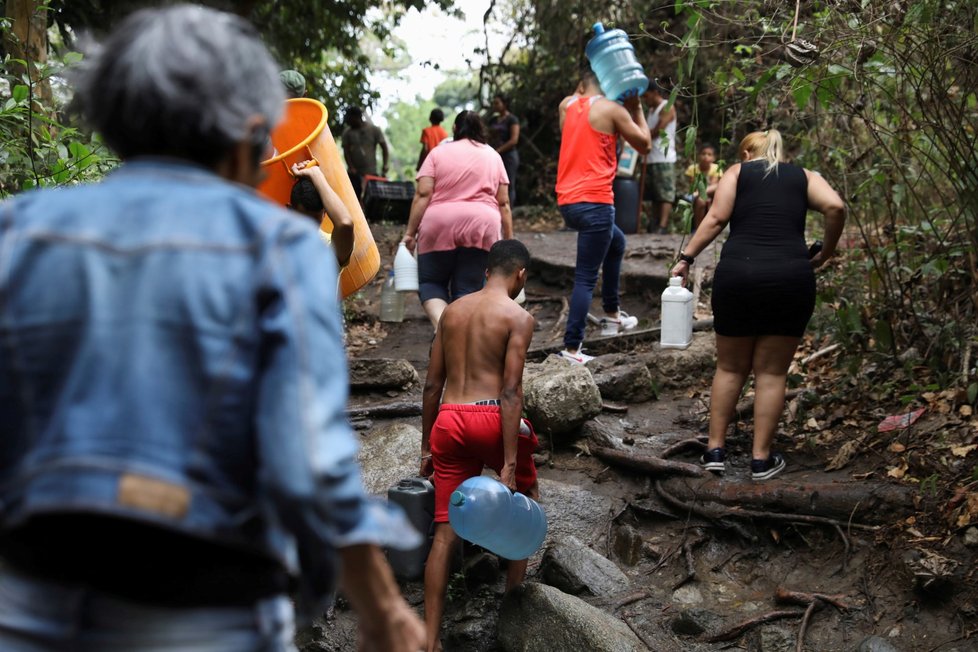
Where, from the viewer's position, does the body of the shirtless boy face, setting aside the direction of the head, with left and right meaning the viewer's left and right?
facing away from the viewer and to the right of the viewer

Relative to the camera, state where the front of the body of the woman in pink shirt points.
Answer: away from the camera

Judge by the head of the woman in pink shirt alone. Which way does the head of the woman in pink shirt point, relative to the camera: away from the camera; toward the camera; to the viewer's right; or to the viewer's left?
away from the camera

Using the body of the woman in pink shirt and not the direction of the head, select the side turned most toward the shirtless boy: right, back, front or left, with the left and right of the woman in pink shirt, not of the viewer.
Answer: back

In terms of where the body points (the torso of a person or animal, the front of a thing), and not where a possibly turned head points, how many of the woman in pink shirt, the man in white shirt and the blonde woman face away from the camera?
2

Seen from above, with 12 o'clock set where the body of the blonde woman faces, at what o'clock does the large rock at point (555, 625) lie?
The large rock is roughly at 7 o'clock from the blonde woman.

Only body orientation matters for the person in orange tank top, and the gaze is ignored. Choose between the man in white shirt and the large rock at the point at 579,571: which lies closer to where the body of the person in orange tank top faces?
the man in white shirt

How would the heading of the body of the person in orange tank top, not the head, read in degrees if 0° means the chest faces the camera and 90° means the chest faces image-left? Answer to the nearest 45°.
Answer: approximately 225°

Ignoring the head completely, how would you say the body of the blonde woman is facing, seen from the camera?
away from the camera

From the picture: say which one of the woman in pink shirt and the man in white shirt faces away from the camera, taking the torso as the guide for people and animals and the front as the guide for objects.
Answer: the woman in pink shirt

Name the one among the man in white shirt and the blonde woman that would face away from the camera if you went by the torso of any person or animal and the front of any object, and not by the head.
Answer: the blonde woman
